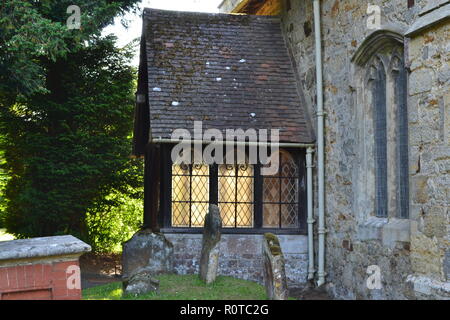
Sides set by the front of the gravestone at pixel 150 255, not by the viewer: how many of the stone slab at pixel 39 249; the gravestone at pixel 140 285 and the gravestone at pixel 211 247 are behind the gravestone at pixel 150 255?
0

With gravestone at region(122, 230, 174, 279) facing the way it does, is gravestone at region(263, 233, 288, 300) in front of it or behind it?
in front

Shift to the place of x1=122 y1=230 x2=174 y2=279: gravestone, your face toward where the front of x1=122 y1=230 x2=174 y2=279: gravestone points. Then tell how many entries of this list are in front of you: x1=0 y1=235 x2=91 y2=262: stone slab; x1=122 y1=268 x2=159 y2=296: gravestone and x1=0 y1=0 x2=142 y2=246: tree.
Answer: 2

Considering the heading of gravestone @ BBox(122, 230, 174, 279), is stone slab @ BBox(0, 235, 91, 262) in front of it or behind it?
in front

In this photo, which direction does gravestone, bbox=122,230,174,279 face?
toward the camera

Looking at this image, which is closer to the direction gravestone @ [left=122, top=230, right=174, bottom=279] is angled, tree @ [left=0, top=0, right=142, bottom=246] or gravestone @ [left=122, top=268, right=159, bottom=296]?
the gravestone

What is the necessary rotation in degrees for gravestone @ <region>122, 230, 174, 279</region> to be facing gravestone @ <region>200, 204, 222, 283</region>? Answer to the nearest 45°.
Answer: approximately 45° to its left
